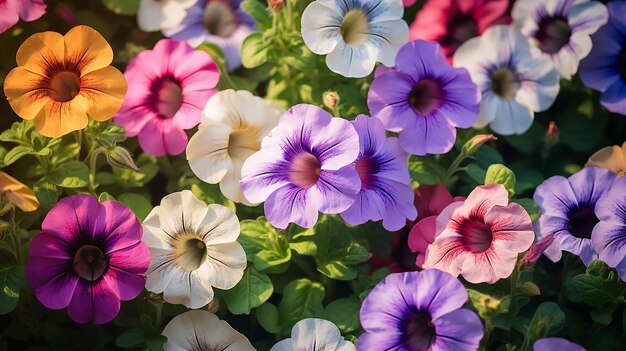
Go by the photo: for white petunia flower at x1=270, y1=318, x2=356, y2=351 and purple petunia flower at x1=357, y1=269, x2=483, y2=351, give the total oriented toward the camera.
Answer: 2

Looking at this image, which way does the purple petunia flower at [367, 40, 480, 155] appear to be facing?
toward the camera

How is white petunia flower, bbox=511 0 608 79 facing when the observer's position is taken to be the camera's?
facing the viewer

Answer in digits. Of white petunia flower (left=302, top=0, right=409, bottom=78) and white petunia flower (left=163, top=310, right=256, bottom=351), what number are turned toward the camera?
2

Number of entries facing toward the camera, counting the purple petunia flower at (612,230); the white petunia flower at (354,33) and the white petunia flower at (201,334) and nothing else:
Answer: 3

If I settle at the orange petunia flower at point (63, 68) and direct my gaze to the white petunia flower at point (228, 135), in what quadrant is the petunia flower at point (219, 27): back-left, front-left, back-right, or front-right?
front-left

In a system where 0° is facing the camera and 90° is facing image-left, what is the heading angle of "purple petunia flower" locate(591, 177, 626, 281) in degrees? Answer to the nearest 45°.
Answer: approximately 0°

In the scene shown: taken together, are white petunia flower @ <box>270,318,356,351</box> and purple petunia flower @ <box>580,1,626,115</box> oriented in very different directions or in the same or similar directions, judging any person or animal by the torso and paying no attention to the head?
same or similar directions

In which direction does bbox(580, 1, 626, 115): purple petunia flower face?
toward the camera

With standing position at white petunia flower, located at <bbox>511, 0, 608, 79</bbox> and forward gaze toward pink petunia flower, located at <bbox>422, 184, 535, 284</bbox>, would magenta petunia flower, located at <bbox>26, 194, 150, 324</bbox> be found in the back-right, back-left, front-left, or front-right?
front-right

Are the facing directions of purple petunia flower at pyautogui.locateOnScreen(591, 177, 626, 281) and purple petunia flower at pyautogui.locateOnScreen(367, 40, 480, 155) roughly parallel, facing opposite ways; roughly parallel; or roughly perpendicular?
roughly parallel

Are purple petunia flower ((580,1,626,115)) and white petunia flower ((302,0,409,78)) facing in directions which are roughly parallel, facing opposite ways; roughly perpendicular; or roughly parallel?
roughly parallel
